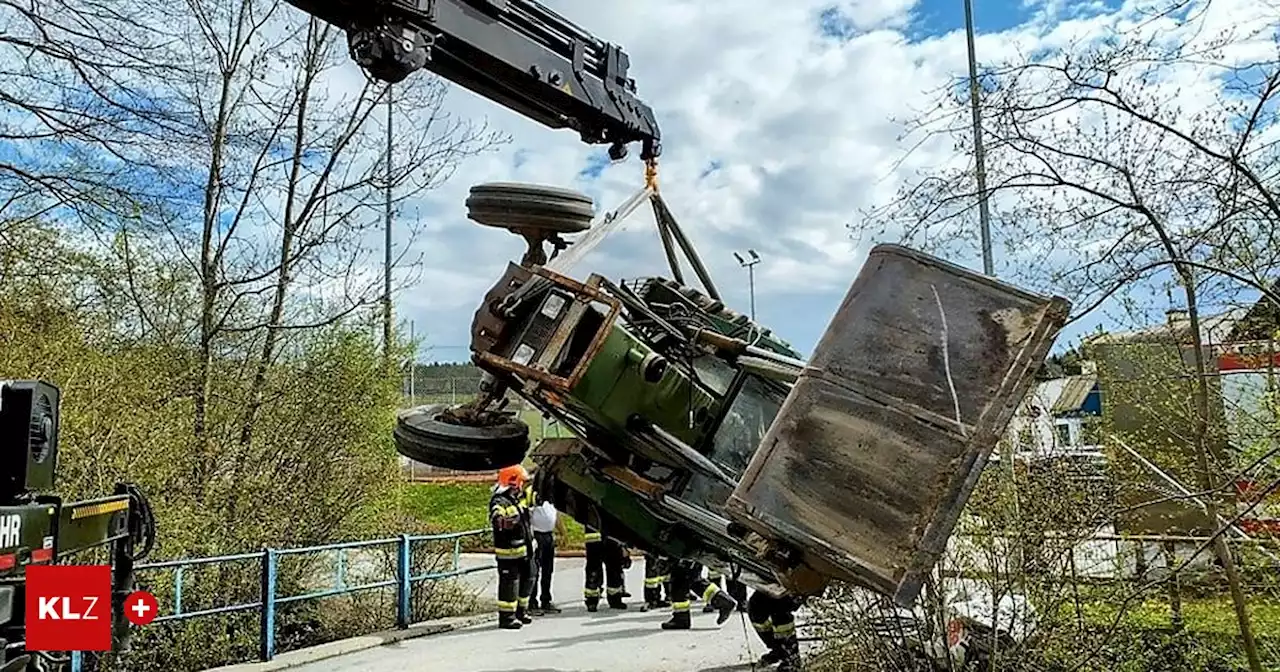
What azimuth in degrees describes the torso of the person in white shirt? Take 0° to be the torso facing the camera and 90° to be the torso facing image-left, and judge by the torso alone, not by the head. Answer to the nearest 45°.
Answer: approximately 180°

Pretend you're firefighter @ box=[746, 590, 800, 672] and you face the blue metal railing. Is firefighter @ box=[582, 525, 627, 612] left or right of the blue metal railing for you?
right

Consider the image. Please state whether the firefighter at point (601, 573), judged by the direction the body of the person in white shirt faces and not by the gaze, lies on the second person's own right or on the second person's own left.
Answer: on the second person's own right

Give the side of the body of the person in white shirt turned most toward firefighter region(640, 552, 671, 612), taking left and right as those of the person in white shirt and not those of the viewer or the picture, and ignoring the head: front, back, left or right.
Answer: right
